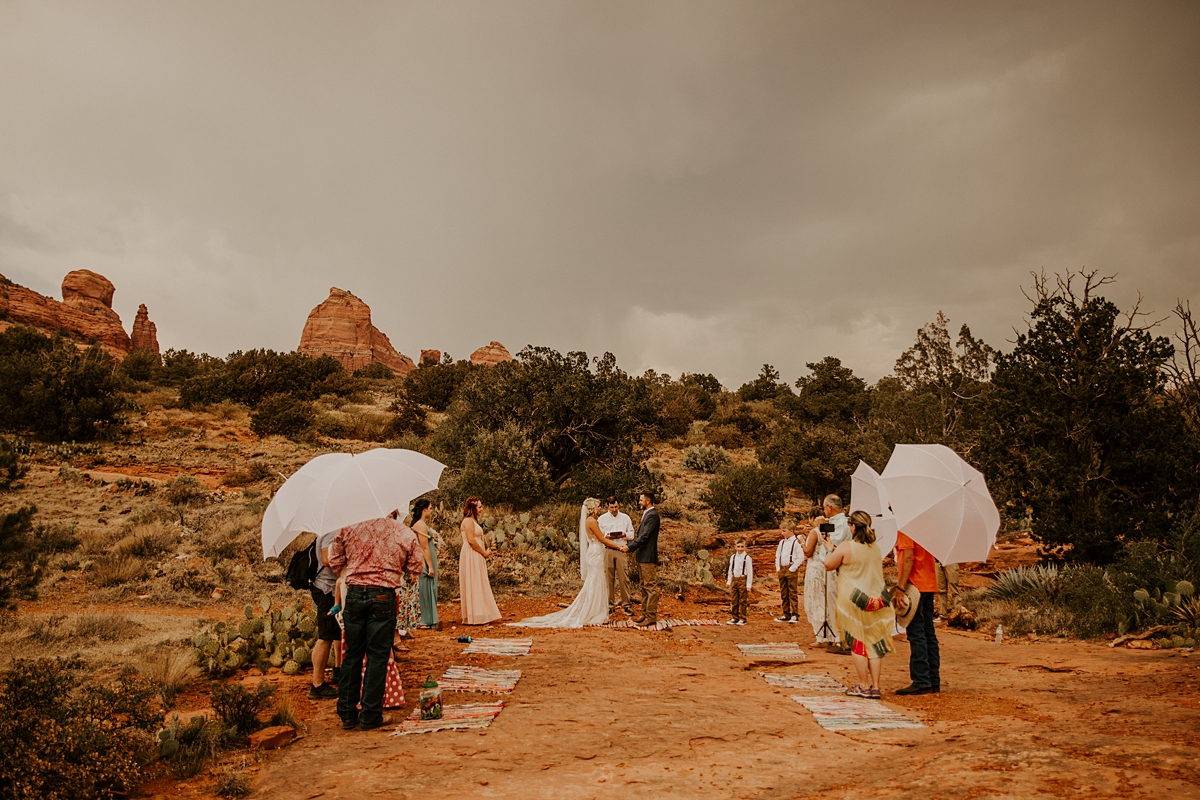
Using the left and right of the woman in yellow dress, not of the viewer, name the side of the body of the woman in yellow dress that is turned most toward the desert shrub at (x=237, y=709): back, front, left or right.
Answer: left

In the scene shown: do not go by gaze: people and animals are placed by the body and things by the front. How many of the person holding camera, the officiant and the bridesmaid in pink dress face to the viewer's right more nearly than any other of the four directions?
1

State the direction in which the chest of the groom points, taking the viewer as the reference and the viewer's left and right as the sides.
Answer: facing to the left of the viewer

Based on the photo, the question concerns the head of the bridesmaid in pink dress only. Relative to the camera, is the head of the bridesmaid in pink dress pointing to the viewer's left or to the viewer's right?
to the viewer's right

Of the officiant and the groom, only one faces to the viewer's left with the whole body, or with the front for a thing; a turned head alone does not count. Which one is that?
the groom

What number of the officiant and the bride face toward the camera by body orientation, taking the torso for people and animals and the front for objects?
1

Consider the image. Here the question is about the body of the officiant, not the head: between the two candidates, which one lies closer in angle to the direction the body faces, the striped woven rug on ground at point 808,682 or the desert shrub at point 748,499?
the striped woven rug on ground

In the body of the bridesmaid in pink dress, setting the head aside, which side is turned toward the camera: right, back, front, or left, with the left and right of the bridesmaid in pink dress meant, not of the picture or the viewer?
right

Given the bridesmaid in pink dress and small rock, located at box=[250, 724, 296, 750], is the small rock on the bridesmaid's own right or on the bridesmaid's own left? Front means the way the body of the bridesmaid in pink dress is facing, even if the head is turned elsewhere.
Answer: on the bridesmaid's own right

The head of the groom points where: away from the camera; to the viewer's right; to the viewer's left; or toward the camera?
to the viewer's left

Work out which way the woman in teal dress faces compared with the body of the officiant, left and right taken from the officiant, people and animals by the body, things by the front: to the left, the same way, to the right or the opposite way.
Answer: to the left

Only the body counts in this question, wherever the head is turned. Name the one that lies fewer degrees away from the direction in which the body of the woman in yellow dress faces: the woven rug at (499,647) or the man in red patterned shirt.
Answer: the woven rug
